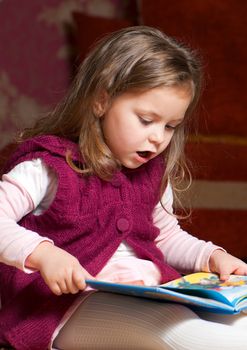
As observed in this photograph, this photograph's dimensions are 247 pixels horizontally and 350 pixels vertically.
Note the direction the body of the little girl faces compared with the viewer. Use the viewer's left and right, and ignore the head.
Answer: facing the viewer and to the right of the viewer

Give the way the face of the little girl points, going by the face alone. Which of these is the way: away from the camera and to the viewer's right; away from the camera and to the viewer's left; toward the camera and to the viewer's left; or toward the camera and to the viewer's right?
toward the camera and to the viewer's right
